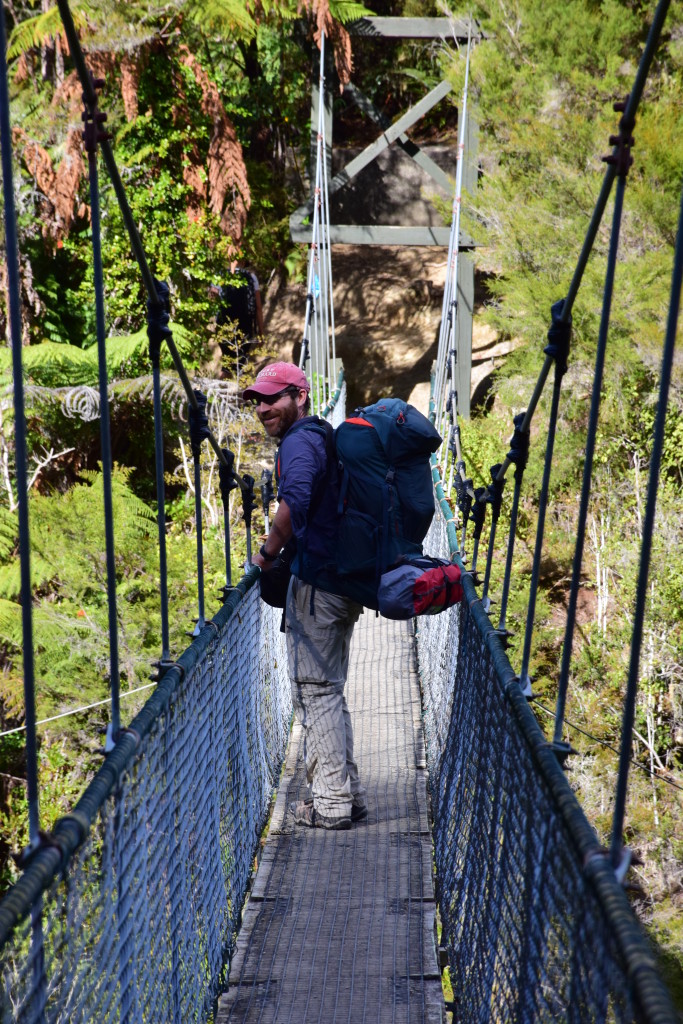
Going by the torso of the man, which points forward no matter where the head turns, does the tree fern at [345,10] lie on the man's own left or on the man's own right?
on the man's own right

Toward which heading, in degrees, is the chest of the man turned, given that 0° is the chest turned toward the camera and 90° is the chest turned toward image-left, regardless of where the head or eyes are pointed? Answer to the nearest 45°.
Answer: approximately 90°
